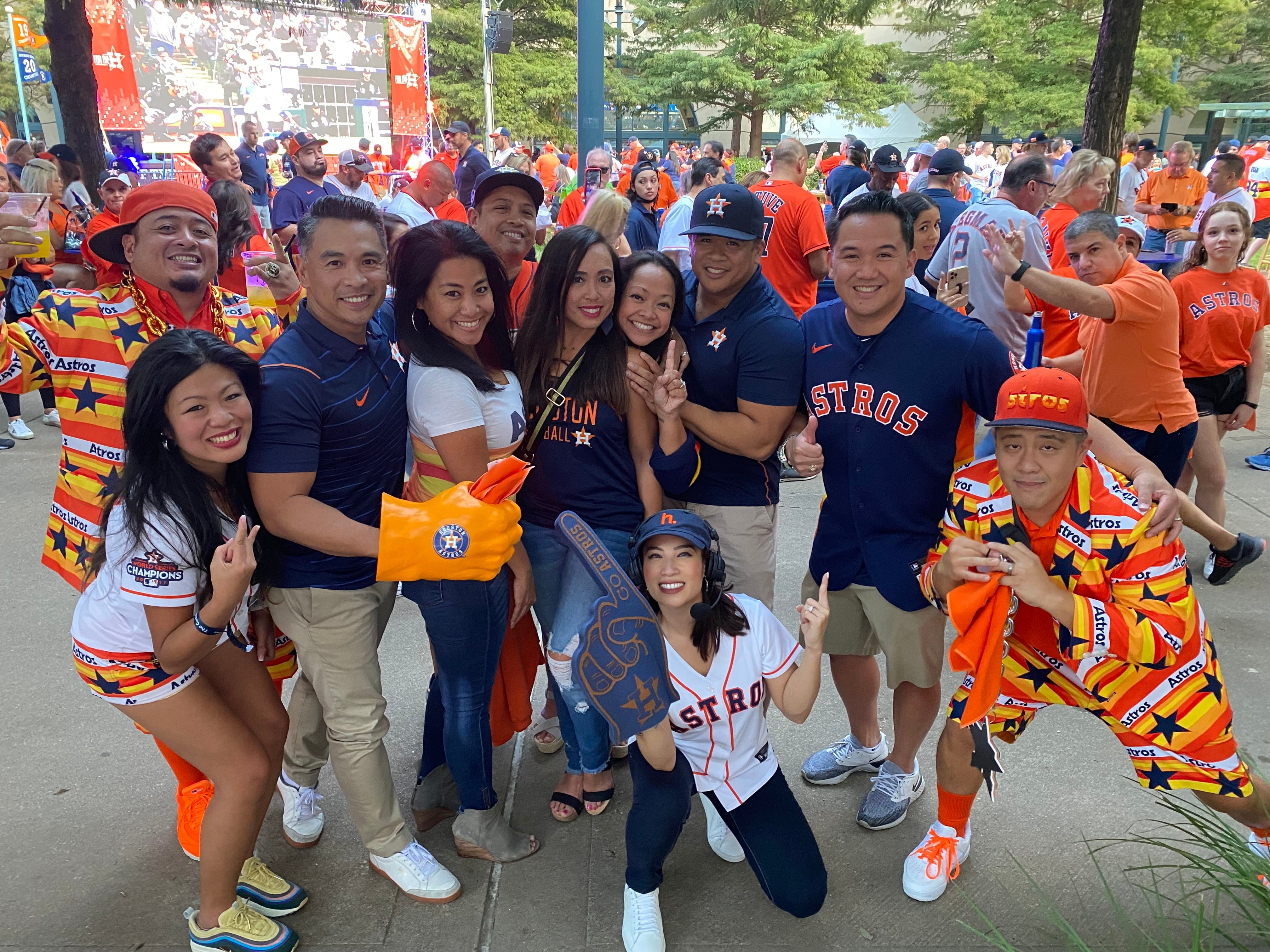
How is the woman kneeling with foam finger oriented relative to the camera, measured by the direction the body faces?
toward the camera

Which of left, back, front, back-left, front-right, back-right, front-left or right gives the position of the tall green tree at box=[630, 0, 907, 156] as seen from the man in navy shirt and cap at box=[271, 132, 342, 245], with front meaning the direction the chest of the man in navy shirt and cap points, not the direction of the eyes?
left

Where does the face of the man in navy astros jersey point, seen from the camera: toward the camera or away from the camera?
toward the camera

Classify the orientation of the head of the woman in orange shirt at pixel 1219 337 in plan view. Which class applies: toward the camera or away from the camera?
toward the camera

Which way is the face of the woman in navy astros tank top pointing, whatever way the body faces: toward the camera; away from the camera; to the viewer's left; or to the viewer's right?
toward the camera

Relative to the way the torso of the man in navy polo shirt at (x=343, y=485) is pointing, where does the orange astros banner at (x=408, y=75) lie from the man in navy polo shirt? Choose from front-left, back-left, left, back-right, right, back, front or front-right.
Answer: back-left

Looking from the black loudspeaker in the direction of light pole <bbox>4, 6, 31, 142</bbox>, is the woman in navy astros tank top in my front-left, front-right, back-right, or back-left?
back-left

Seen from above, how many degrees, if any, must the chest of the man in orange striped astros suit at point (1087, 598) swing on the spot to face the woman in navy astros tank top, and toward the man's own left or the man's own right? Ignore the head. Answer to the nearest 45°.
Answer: approximately 45° to the man's own right

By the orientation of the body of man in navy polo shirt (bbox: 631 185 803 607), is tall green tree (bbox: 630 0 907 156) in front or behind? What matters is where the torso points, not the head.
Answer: behind

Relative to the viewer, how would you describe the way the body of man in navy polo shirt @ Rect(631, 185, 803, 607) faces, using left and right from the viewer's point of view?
facing the viewer and to the left of the viewer

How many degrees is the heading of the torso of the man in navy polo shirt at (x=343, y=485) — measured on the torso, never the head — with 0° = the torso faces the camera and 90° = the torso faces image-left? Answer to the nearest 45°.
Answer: approximately 315°

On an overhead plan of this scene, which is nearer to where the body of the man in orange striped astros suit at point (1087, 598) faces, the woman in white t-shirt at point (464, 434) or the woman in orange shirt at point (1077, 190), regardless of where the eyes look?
the woman in white t-shirt
